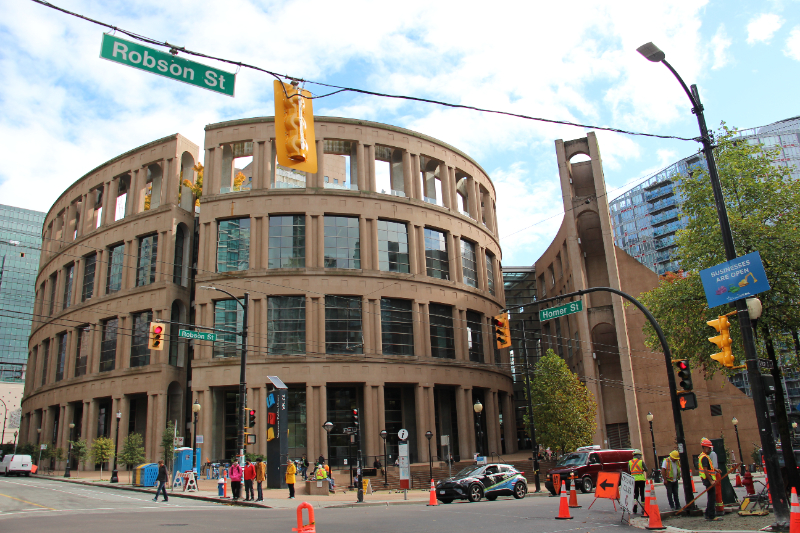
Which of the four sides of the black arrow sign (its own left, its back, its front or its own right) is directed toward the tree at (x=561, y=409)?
back

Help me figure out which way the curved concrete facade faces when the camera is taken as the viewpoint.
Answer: facing the viewer

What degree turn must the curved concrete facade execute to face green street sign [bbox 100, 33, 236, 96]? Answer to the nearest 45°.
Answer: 0° — it already faces it

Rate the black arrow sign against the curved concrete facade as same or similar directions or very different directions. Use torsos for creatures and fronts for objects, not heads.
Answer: same or similar directions

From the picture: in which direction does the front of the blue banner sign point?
toward the camera

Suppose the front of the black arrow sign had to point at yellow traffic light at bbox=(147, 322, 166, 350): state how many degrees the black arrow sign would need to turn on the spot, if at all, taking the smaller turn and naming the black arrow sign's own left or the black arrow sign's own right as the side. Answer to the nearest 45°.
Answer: approximately 90° to the black arrow sign's own right

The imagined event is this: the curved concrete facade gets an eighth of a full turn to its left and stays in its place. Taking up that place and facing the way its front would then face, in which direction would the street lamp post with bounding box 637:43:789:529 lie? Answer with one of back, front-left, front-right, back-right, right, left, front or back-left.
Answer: front-right

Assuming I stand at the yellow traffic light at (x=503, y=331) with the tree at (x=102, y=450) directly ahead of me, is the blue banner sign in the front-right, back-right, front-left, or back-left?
back-left
